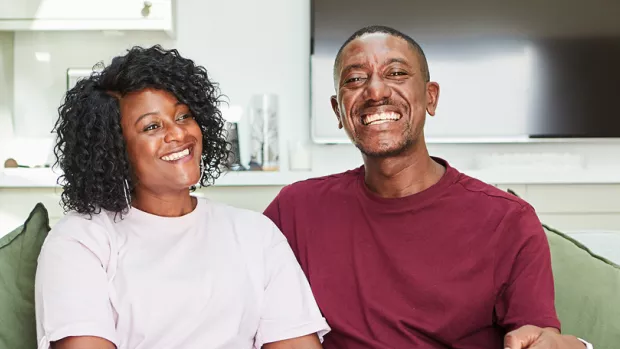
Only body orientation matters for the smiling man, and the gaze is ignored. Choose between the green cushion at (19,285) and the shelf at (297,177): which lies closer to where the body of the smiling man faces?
the green cushion

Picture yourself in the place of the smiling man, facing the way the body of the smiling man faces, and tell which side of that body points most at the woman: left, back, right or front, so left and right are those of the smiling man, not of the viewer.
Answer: right

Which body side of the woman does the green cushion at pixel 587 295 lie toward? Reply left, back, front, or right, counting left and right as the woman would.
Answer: left

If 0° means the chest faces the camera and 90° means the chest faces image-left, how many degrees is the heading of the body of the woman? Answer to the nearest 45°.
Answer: approximately 0°

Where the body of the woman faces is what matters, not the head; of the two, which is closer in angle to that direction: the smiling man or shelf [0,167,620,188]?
the smiling man

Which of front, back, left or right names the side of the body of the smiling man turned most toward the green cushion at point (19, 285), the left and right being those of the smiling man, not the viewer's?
right

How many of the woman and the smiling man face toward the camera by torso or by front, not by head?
2

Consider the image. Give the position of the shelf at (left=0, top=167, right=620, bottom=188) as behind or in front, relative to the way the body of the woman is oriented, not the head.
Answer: behind

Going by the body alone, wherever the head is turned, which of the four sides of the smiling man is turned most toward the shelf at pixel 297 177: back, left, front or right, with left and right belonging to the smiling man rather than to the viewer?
back

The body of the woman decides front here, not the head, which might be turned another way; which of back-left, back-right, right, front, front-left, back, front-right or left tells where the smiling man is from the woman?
left
